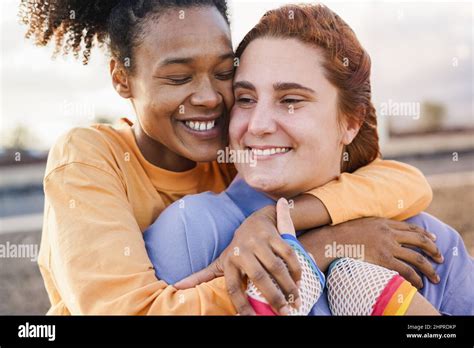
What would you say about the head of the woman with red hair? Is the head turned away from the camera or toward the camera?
toward the camera

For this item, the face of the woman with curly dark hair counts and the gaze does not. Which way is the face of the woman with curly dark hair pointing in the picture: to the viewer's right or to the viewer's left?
to the viewer's right

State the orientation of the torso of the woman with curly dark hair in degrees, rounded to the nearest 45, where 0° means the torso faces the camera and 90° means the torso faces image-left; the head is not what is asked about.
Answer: approximately 315°
